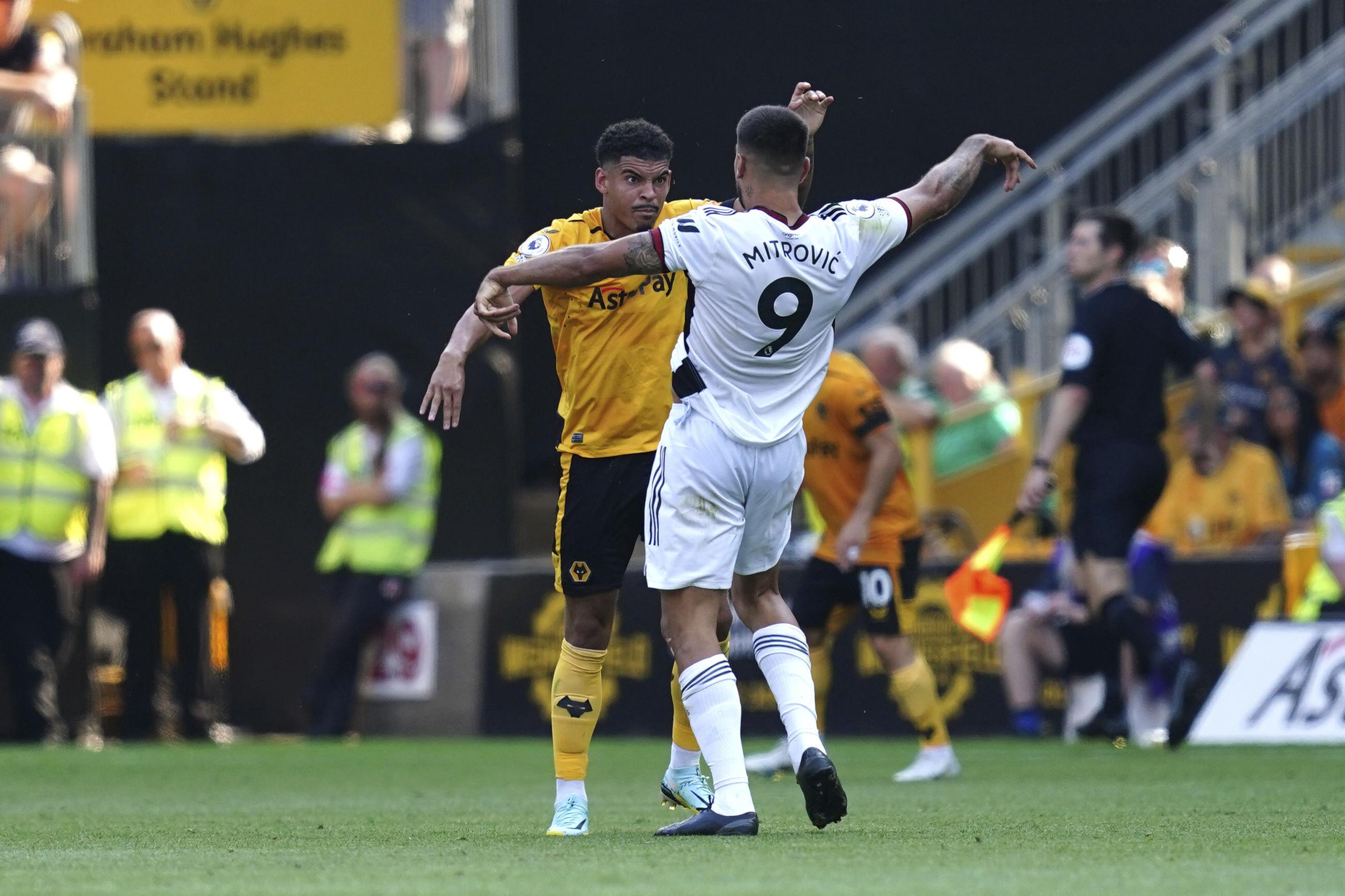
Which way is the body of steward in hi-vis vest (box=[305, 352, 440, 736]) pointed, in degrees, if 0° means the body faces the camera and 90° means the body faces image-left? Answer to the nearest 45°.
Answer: approximately 45°

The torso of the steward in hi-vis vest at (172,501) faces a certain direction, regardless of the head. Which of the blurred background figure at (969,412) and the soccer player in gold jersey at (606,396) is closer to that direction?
the soccer player in gold jersey

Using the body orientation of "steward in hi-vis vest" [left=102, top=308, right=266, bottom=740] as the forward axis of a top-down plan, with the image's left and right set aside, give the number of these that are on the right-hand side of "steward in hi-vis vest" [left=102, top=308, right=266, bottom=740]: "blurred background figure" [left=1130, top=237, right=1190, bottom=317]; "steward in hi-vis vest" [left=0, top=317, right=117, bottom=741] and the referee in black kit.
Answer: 1

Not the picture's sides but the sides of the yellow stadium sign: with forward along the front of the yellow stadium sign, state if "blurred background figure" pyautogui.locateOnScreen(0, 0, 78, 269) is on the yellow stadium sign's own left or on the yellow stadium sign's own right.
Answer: on the yellow stadium sign's own right

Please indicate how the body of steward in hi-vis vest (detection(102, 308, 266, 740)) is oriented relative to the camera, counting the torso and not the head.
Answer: toward the camera

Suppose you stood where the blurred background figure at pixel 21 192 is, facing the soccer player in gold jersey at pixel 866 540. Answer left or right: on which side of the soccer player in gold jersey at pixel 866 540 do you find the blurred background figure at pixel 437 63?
left

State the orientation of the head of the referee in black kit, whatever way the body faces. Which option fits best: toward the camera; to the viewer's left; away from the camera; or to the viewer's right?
to the viewer's left

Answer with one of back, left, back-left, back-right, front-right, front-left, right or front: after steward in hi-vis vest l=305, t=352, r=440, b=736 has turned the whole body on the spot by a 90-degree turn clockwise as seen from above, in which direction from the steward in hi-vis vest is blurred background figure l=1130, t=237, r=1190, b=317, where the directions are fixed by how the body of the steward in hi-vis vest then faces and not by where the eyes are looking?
back

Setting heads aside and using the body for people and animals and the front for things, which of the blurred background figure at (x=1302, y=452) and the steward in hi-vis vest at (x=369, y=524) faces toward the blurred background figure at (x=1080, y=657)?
the blurred background figure at (x=1302, y=452)

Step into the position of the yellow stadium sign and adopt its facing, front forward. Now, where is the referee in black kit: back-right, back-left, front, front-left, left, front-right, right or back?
front-left

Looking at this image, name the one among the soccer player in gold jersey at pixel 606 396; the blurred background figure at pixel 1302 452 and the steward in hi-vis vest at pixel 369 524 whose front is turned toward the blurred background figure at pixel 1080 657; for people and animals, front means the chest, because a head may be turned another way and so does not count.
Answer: the blurred background figure at pixel 1302 452
